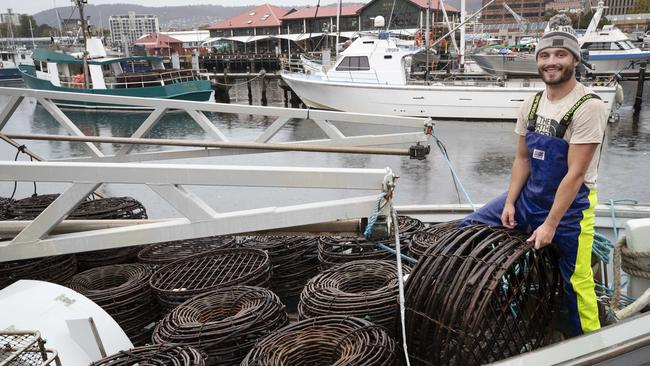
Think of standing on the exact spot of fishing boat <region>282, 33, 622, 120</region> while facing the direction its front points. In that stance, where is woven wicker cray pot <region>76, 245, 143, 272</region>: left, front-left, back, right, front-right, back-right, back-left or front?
left

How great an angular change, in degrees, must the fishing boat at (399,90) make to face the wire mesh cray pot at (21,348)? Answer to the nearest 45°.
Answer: approximately 90° to its left

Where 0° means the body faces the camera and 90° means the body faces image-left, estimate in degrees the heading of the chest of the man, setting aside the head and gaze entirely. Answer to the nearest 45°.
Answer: approximately 45°

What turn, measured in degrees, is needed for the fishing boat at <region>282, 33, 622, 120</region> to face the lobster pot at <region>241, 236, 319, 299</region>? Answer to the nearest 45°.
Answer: approximately 90° to its left

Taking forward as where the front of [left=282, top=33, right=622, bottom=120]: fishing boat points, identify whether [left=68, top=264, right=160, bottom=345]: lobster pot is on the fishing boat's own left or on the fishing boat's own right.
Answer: on the fishing boat's own left

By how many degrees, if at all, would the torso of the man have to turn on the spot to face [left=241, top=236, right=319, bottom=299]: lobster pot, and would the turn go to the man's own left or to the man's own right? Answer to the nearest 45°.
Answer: approximately 90° to the man's own right

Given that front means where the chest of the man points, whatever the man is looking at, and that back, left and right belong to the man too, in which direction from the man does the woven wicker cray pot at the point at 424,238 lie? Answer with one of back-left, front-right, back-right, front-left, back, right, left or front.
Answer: right

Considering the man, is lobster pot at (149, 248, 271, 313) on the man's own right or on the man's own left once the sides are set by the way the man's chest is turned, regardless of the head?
on the man's own right

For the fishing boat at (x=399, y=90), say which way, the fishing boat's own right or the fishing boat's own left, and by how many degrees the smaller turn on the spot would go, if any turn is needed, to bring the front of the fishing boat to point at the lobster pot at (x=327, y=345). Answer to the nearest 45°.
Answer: approximately 90° to the fishing boat's own left

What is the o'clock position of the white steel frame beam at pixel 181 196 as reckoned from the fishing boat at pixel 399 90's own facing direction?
The white steel frame beam is roughly at 9 o'clock from the fishing boat.

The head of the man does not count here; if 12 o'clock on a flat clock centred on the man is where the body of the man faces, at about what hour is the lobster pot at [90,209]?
The lobster pot is roughly at 2 o'clock from the man.

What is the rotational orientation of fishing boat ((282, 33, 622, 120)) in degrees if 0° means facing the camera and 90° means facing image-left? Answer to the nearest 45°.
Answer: approximately 90°

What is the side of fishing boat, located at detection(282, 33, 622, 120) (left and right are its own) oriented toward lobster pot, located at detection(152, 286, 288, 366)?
left

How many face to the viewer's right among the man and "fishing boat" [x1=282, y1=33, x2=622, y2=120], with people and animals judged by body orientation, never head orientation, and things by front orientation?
0
